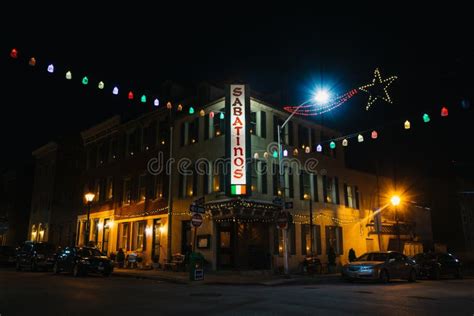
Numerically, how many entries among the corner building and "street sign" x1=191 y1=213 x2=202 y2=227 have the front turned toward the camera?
2

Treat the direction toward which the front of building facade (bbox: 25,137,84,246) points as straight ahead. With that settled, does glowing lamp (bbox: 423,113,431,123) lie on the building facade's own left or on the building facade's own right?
on the building facade's own left

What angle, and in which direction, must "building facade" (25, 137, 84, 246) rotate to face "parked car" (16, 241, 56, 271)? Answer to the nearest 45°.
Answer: approximately 45° to its left

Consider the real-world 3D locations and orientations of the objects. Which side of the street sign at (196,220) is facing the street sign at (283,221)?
left

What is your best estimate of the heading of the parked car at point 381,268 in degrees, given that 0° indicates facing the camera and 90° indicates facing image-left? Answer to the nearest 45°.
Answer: approximately 45°

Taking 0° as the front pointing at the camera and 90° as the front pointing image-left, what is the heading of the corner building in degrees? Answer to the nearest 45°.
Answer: approximately 0°
